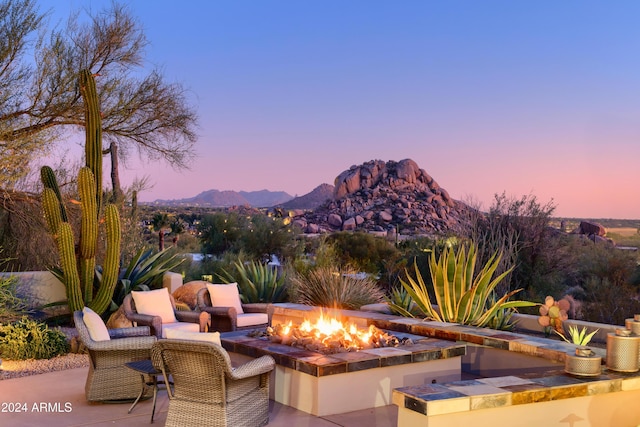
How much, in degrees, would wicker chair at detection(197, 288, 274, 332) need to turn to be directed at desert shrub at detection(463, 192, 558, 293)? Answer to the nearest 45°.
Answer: approximately 90° to its left

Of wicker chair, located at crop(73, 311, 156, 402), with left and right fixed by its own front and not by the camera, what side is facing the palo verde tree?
left

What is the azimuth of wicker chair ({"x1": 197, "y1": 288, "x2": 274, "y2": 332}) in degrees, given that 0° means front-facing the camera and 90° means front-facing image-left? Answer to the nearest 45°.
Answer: approximately 315°

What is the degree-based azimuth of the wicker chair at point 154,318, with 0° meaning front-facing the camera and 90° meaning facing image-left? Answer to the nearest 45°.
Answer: approximately 315°

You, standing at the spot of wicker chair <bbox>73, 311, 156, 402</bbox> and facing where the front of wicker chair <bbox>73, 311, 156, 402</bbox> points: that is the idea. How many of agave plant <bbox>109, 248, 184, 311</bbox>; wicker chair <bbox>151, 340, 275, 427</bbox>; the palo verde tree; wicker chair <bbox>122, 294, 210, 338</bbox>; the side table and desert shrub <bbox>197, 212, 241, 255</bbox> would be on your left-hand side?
4

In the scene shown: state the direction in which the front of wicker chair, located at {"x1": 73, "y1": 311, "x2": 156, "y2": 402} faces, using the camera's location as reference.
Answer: facing to the right of the viewer

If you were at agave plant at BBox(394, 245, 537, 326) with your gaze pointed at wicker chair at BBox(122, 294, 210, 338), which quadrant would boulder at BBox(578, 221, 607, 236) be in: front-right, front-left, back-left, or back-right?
back-right

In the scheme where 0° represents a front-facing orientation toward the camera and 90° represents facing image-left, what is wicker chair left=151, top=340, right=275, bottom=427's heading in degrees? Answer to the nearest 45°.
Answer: approximately 225°

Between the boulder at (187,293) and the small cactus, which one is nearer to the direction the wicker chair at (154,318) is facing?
the small cactus

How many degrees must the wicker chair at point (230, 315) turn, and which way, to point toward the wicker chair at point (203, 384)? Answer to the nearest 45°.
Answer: approximately 45° to its right

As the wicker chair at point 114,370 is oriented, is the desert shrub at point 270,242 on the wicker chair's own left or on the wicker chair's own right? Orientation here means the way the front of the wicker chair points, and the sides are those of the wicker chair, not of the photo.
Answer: on the wicker chair's own left
